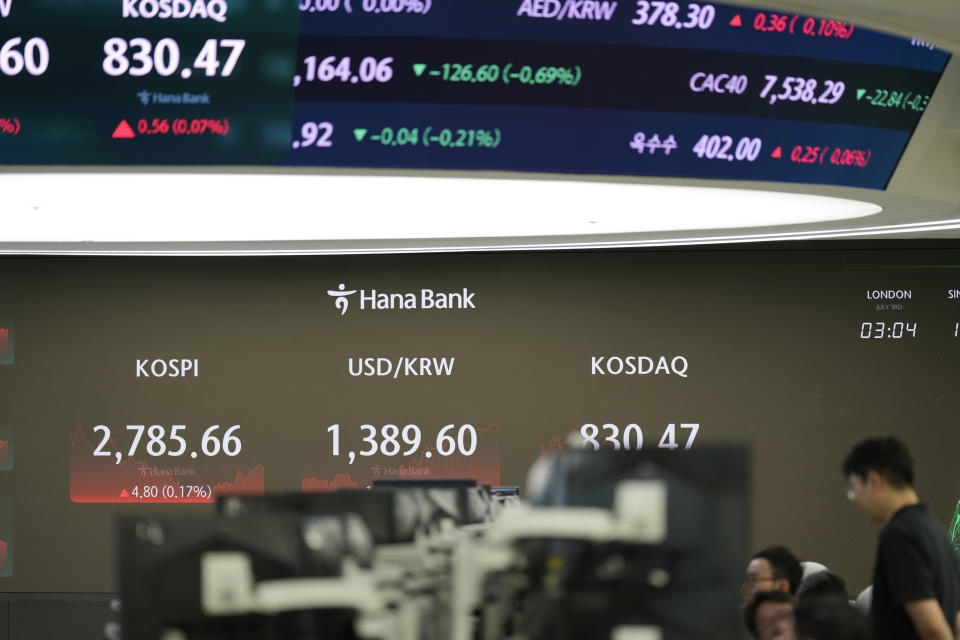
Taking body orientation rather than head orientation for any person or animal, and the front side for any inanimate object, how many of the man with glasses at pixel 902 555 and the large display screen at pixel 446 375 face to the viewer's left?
1

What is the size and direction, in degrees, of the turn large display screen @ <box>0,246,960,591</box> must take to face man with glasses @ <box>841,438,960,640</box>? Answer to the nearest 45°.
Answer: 0° — it already faces them

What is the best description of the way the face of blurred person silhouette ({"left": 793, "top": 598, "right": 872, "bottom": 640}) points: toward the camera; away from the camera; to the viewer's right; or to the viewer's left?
away from the camera

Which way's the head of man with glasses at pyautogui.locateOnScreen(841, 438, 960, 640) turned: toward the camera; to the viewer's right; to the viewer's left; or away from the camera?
to the viewer's left

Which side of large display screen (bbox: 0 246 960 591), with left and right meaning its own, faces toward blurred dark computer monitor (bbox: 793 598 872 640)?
front

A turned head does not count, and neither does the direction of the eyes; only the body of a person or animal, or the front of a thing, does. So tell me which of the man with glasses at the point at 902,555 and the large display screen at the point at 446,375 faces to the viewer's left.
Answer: the man with glasses

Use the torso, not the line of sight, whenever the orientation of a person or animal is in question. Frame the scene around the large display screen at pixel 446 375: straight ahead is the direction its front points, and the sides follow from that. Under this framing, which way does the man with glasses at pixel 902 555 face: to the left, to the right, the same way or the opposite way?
to the right

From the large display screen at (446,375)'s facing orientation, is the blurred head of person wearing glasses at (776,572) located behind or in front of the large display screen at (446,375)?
in front

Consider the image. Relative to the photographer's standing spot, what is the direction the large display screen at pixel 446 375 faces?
facing the viewer

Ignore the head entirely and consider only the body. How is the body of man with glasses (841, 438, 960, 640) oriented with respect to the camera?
to the viewer's left

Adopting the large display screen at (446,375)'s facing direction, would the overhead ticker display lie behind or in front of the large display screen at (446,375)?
in front
